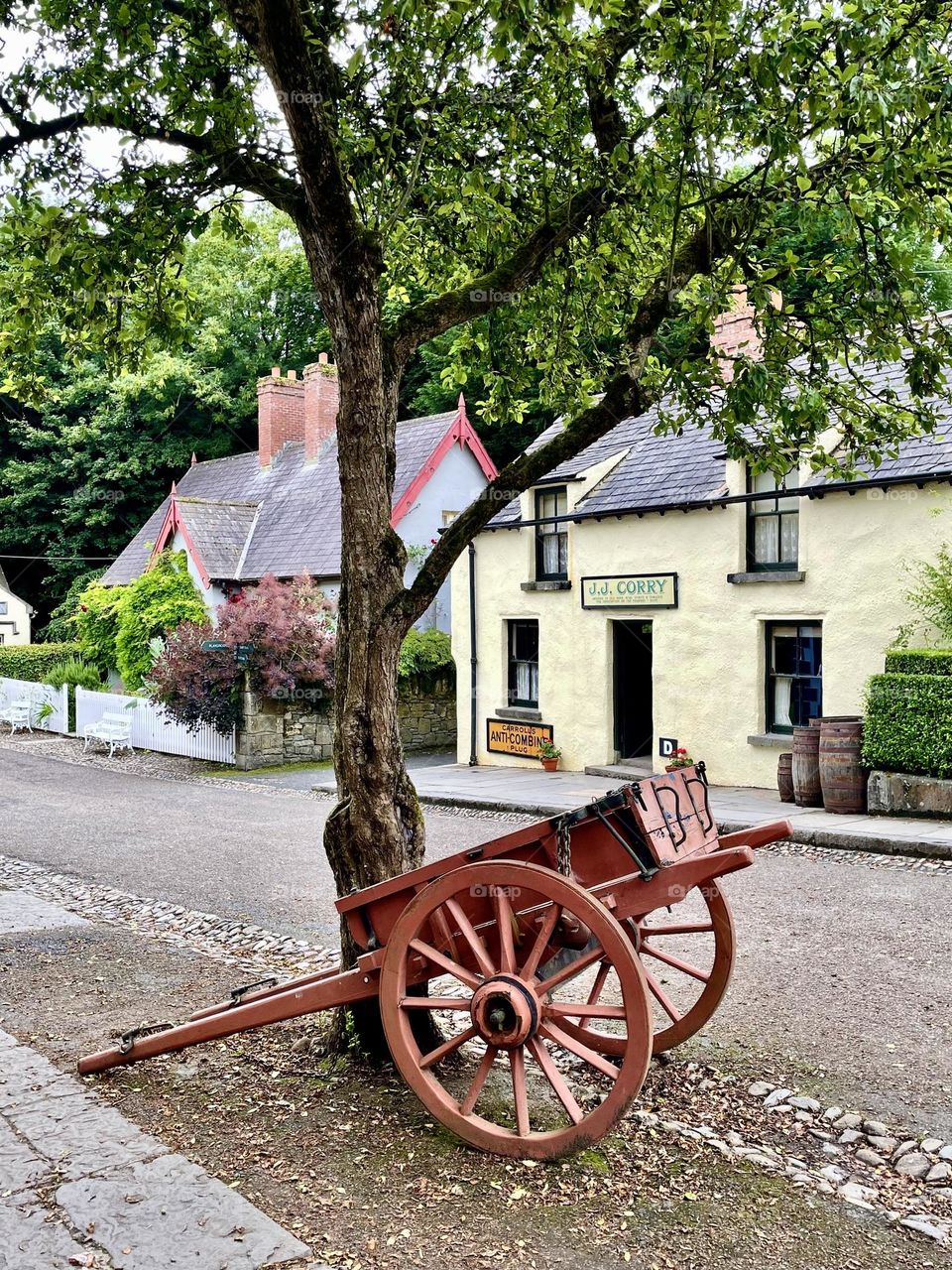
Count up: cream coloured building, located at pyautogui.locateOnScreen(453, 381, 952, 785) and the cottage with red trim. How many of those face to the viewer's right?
0

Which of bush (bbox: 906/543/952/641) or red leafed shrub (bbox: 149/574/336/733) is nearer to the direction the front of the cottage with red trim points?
the red leafed shrub

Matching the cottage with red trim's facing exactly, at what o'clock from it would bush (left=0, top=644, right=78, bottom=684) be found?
The bush is roughly at 3 o'clock from the cottage with red trim.

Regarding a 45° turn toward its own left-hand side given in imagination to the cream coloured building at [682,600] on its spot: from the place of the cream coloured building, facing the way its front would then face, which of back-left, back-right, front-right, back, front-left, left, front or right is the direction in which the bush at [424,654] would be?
back-right

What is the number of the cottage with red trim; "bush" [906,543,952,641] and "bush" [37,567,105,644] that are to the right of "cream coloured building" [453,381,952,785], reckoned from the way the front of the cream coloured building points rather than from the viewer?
2

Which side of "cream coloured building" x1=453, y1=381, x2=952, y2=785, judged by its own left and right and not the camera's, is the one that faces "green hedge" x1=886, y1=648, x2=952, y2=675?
left

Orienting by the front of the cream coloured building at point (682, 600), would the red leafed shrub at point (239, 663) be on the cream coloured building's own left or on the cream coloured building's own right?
on the cream coloured building's own right

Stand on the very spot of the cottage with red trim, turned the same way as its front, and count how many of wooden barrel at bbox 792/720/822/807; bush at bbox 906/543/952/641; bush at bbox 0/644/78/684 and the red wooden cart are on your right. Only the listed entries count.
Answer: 1

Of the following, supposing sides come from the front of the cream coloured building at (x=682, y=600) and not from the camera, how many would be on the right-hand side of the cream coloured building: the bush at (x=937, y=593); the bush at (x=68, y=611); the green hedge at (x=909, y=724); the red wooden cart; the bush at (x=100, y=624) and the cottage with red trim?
3

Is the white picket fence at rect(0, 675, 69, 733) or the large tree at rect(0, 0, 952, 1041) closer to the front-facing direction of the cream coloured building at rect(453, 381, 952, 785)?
the large tree

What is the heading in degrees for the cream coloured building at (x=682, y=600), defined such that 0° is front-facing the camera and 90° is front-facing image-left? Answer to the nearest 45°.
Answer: approximately 45°

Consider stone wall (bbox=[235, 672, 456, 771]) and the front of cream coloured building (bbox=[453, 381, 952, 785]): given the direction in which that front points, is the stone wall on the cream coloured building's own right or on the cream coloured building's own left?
on the cream coloured building's own right

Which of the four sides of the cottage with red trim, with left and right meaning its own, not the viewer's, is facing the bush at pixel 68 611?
right

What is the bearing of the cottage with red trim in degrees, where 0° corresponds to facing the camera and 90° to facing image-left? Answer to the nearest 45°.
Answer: approximately 45°
